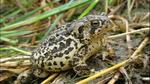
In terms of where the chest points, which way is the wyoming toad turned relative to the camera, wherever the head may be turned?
to the viewer's right

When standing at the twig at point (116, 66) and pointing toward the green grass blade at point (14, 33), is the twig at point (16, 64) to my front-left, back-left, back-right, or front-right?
front-left

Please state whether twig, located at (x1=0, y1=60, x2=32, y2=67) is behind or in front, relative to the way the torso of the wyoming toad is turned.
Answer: behind
